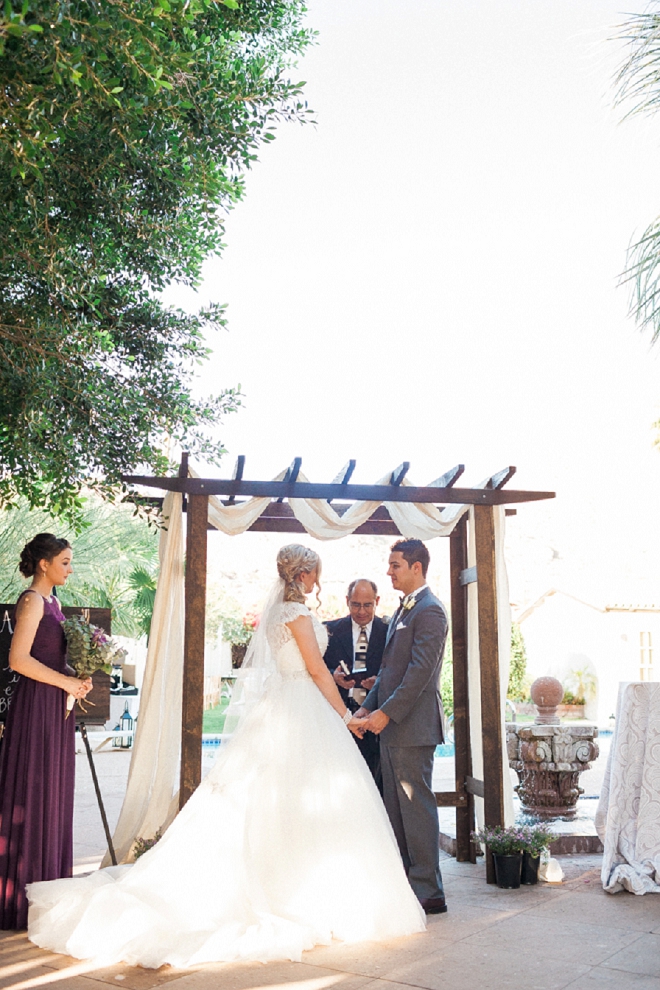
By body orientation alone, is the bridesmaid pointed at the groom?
yes

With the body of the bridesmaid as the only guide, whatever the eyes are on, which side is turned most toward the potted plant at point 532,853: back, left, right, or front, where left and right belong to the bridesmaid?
front

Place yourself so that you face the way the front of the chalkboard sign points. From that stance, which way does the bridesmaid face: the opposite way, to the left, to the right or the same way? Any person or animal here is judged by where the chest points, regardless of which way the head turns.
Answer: to the left

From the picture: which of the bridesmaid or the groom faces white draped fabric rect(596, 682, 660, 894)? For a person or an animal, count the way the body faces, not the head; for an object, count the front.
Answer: the bridesmaid

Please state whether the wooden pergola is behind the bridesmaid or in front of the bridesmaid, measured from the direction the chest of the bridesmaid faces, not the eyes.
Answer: in front

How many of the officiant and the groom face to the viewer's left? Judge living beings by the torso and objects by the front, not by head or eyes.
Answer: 1

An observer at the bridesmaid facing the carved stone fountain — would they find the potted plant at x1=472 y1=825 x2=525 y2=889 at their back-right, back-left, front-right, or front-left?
front-right

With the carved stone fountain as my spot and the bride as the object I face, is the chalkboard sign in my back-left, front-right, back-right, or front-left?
front-right

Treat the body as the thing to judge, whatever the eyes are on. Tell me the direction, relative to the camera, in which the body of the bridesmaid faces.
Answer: to the viewer's right

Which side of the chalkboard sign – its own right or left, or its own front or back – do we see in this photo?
front

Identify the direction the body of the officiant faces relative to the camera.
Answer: toward the camera

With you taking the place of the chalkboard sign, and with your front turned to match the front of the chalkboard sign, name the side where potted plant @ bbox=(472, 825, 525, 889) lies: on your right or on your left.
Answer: on your left

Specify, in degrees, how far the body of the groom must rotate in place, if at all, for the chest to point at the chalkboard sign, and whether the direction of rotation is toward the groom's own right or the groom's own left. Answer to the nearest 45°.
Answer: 0° — they already face it

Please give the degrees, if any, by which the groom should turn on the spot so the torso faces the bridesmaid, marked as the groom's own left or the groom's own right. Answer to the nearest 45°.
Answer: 0° — they already face them

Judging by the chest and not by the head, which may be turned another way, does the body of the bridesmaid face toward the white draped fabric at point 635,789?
yes

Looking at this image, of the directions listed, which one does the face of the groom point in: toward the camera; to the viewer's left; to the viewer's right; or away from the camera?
to the viewer's left

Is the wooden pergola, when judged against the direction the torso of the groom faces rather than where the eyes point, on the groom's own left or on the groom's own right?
on the groom's own right
